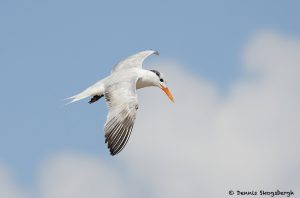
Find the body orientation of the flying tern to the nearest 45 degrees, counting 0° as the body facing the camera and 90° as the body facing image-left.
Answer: approximately 270°
